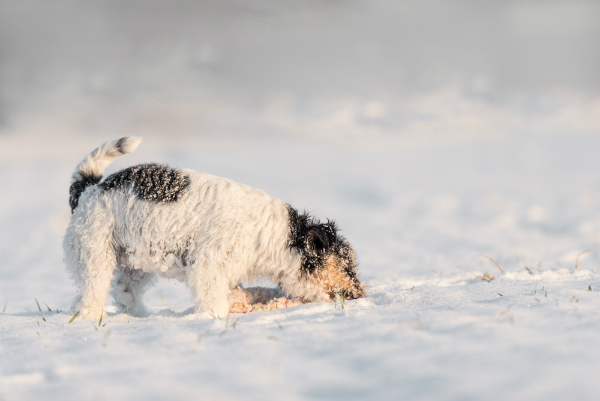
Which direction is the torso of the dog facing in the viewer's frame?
to the viewer's right
